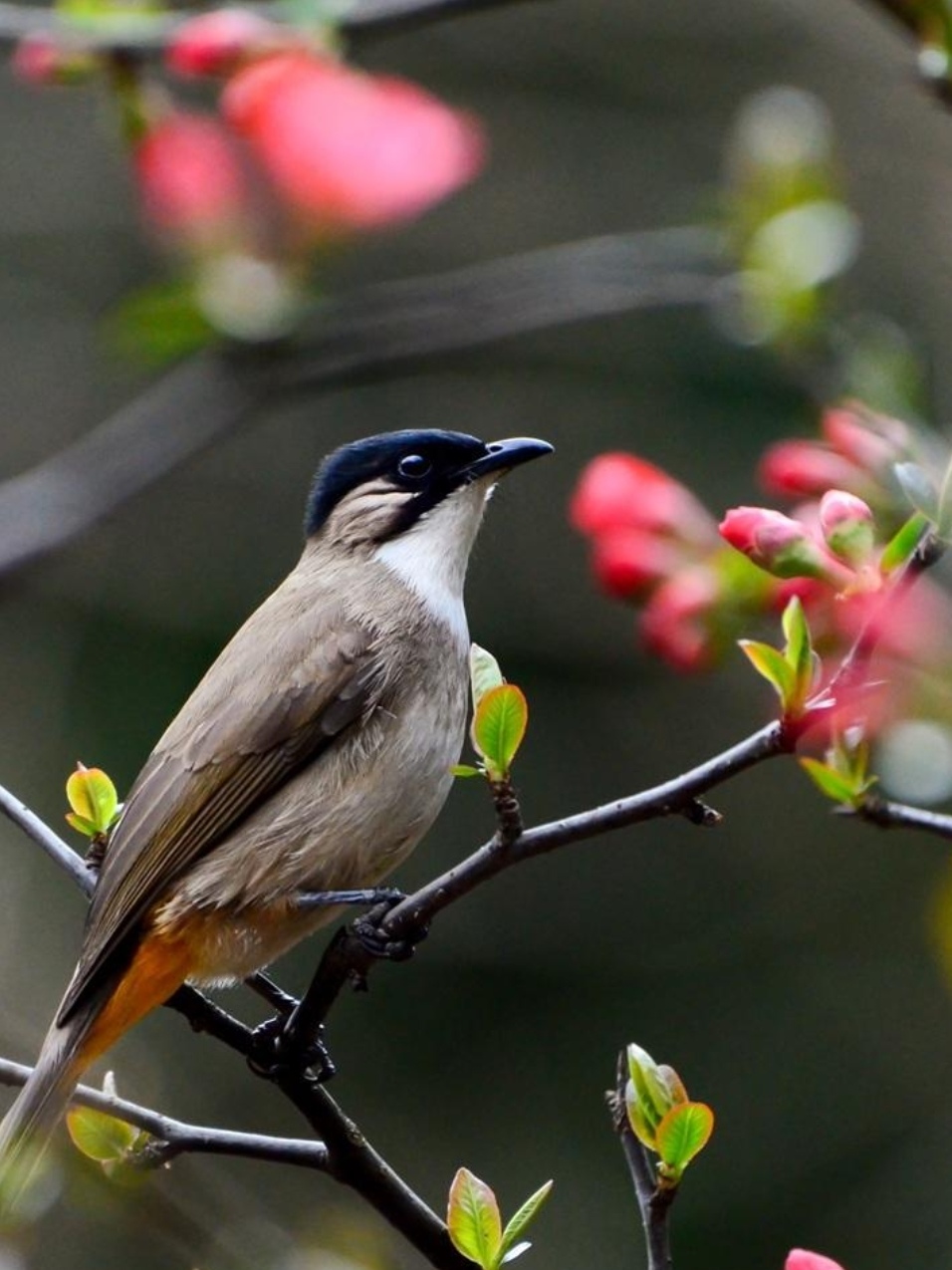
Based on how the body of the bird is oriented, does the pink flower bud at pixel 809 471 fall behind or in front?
in front

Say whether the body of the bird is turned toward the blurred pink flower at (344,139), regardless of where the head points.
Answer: no

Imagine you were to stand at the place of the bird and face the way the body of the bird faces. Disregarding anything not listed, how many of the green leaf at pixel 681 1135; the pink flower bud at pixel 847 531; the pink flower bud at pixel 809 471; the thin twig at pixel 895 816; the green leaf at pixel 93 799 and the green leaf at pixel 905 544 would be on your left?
0

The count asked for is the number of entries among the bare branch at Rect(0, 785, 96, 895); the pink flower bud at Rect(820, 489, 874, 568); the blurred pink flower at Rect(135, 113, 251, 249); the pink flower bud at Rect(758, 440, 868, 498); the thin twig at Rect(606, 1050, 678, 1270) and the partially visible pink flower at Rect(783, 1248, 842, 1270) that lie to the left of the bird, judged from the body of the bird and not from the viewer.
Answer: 1

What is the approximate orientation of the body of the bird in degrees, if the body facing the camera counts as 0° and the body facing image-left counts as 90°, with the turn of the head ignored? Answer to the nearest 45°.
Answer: approximately 270°

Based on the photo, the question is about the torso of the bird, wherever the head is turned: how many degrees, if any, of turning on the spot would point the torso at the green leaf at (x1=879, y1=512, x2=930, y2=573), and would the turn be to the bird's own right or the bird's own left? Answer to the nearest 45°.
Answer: approximately 45° to the bird's own right

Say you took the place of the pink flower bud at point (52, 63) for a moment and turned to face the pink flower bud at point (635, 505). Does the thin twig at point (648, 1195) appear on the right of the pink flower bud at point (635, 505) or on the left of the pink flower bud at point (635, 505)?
right

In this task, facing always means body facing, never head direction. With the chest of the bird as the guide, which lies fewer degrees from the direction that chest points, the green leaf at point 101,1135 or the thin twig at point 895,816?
the thin twig

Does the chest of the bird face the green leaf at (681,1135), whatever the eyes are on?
yes

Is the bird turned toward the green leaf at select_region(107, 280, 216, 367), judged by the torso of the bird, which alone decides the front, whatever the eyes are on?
no
